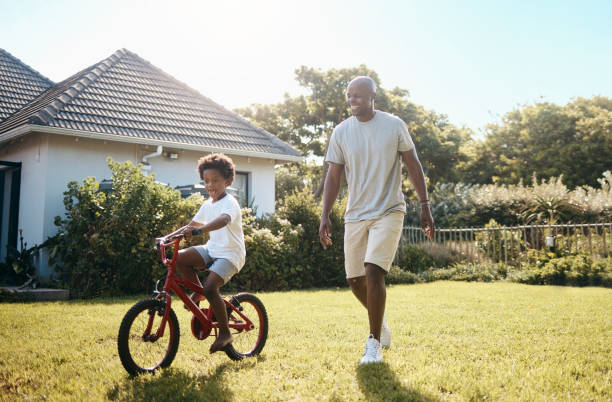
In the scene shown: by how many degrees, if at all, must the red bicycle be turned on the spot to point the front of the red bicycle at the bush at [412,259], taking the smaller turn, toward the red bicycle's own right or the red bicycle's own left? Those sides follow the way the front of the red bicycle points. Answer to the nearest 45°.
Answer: approximately 180°

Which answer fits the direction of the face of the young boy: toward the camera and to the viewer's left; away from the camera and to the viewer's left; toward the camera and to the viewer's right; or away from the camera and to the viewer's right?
toward the camera and to the viewer's left

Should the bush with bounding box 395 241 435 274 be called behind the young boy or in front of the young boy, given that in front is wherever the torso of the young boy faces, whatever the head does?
behind

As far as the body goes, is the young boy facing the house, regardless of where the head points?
no

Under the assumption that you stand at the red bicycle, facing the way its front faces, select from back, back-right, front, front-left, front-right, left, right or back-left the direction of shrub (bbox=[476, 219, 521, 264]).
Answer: back

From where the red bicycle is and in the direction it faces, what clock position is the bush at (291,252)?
The bush is roughly at 5 o'clock from the red bicycle.

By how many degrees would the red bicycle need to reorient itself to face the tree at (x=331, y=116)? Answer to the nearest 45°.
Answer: approximately 135° to its right

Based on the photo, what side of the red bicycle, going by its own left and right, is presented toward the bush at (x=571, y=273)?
back

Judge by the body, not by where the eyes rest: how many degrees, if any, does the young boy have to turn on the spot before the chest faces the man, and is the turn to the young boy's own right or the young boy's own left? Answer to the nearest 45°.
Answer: approximately 135° to the young boy's own left

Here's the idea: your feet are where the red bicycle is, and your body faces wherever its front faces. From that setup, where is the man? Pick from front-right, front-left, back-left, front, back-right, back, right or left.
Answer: back-left

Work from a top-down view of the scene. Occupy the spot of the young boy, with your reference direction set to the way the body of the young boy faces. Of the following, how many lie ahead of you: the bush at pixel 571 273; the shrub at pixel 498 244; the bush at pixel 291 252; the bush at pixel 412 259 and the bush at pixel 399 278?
0

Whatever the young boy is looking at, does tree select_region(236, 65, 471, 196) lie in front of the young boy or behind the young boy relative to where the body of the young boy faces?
behind

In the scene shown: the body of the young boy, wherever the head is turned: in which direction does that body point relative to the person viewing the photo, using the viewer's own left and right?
facing the viewer and to the left of the viewer

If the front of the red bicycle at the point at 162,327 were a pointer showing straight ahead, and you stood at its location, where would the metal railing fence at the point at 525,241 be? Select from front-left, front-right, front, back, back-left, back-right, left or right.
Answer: back

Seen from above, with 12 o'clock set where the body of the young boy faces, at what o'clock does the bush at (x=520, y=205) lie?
The bush is roughly at 6 o'clock from the young boy.

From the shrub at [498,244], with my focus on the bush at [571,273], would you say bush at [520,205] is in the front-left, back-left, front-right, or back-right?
back-left

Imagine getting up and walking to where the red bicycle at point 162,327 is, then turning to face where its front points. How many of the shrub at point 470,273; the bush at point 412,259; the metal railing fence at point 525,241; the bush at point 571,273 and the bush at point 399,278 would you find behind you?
5

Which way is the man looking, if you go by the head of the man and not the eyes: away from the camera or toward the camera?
toward the camera

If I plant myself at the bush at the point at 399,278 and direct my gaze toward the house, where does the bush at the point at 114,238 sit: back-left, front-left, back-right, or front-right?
front-left
